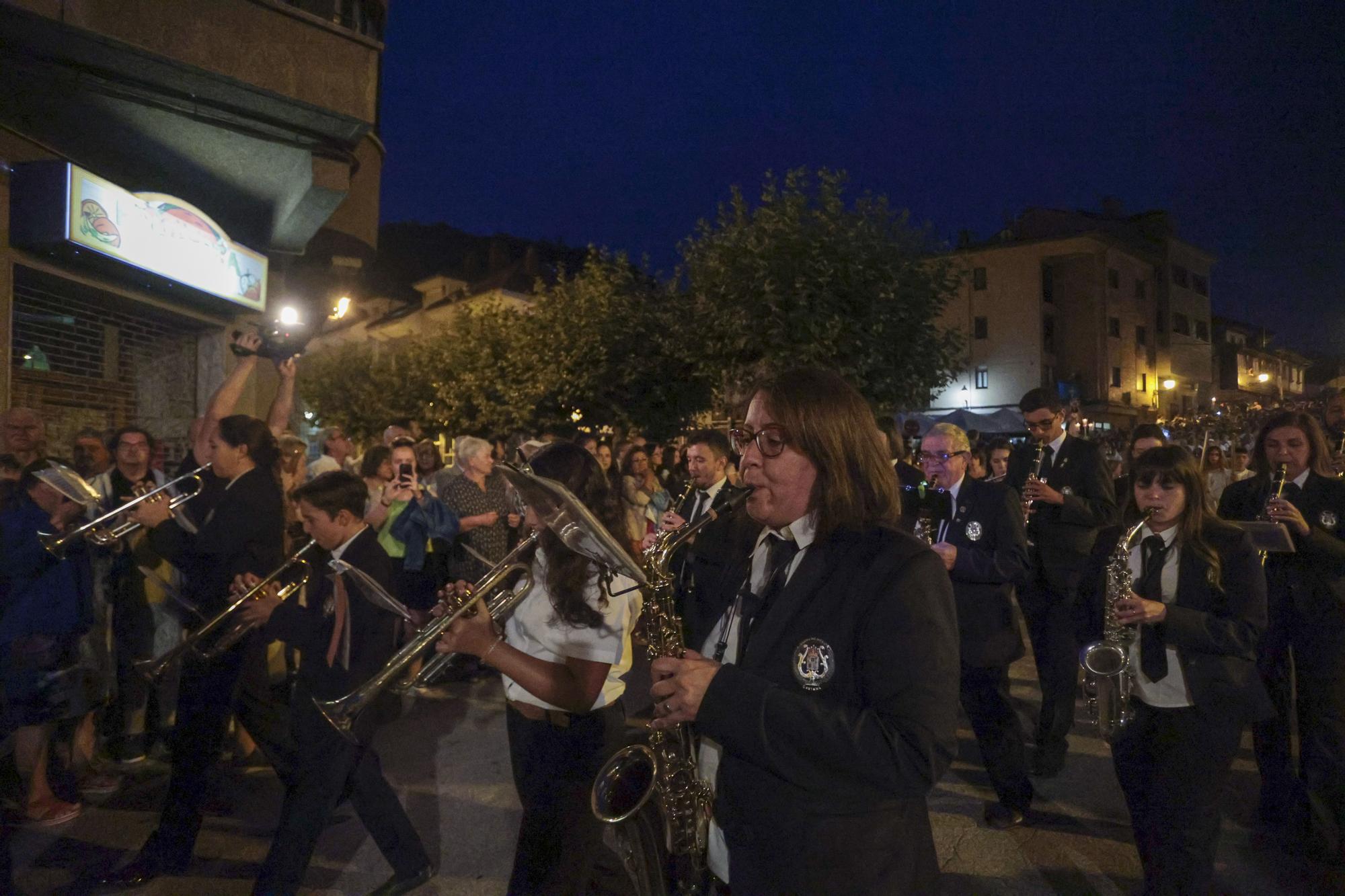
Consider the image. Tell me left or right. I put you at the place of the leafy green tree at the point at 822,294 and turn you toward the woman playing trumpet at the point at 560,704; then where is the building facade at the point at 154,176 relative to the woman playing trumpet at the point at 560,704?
right

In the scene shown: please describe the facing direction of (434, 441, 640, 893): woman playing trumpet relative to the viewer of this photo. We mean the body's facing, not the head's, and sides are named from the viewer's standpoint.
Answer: facing to the left of the viewer

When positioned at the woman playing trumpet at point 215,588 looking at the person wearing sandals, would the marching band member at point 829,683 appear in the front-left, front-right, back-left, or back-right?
back-left

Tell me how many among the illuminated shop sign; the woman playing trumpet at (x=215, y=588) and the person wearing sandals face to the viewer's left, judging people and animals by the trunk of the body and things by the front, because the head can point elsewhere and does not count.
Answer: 1

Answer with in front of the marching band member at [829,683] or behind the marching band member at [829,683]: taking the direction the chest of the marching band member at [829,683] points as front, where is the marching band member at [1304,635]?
behind

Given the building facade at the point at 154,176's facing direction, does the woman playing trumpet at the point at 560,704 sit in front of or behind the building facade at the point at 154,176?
in front

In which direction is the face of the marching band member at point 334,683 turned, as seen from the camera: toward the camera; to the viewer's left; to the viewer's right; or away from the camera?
to the viewer's left

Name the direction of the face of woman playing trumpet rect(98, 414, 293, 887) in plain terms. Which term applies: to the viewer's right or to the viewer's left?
to the viewer's left

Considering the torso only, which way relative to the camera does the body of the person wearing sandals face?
to the viewer's right

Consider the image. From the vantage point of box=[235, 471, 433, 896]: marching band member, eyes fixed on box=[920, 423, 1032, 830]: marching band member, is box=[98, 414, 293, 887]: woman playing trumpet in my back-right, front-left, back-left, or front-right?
back-left

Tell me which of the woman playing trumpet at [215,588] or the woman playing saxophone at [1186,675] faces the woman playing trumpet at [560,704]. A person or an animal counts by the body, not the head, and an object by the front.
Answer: the woman playing saxophone
